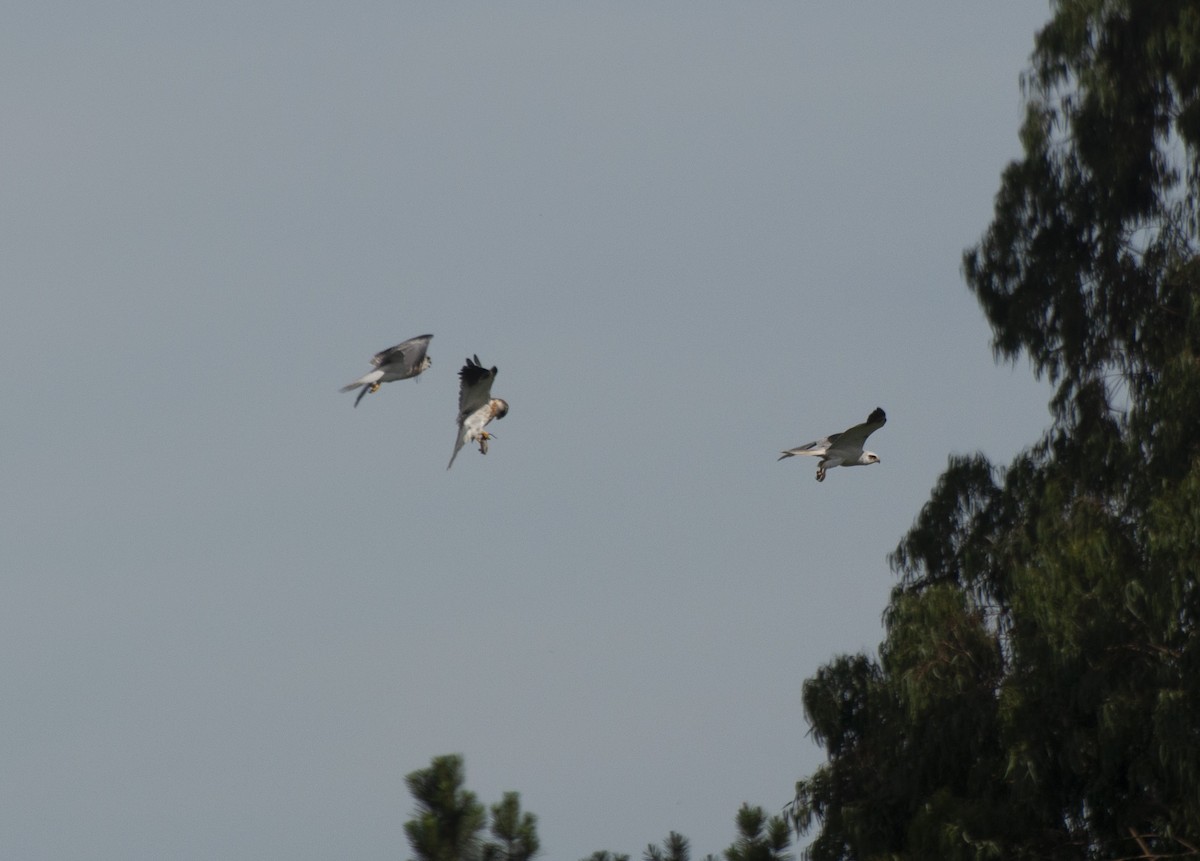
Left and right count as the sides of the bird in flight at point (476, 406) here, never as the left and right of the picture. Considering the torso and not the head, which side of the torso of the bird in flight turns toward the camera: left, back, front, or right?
right

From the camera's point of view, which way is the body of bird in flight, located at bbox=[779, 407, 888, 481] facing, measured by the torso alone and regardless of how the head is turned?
to the viewer's right

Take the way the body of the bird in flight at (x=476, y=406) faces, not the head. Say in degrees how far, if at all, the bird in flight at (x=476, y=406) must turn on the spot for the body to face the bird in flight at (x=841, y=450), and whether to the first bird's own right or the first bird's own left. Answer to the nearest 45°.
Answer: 0° — it already faces it

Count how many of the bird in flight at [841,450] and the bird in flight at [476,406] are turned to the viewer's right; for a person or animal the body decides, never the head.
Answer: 2

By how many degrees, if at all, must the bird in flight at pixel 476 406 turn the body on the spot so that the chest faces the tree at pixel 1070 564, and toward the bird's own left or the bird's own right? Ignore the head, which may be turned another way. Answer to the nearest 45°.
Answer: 0° — it already faces it
